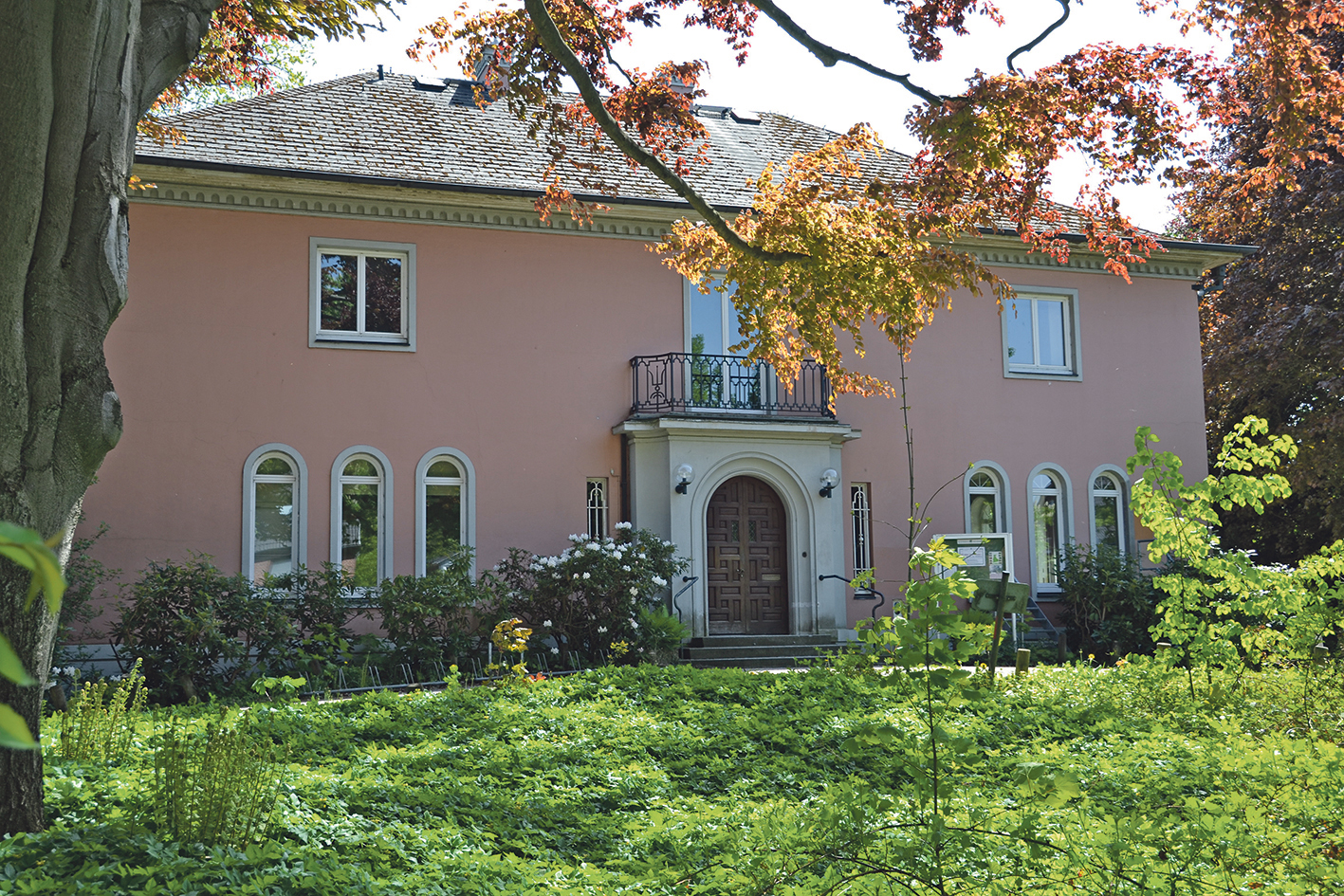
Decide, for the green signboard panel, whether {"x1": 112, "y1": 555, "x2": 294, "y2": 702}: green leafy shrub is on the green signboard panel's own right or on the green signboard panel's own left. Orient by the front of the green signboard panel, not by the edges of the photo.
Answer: on the green signboard panel's own right

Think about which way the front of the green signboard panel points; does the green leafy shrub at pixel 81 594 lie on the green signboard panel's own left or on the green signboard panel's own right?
on the green signboard panel's own right

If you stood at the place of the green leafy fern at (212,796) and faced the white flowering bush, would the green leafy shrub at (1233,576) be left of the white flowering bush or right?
right

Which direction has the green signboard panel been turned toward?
toward the camera

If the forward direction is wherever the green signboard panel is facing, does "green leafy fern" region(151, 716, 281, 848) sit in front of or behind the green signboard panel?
in front

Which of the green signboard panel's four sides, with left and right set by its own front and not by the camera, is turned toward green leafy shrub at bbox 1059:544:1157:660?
left

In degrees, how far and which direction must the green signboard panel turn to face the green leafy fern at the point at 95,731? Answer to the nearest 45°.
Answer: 0° — it already faces it
